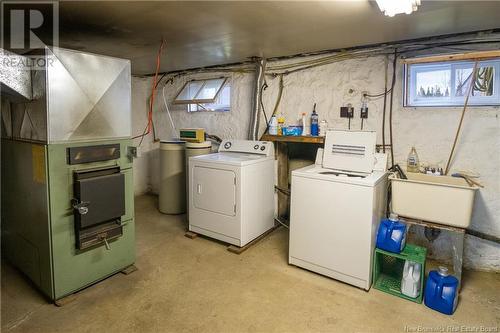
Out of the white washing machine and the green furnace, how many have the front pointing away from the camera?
0

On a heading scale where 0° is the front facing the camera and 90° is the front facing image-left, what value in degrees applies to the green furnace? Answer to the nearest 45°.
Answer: approximately 315°

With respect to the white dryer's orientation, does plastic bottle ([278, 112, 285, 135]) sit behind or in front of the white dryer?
behind

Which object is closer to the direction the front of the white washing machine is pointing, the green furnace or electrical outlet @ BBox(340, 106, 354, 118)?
the green furnace

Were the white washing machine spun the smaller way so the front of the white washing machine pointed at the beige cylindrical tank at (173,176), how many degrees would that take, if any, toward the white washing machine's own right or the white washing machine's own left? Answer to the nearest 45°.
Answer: approximately 90° to the white washing machine's own right

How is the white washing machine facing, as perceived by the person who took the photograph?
facing the viewer and to the left of the viewer

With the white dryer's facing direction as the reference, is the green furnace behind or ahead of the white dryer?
ahead

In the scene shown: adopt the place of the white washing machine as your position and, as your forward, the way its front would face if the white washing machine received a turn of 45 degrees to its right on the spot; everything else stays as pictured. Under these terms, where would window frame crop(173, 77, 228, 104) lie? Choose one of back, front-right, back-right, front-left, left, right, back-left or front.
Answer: front-right

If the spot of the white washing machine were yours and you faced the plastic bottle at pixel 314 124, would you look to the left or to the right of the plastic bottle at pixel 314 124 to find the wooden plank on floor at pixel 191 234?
left

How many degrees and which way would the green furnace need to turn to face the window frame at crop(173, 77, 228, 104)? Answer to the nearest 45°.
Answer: approximately 90° to its left

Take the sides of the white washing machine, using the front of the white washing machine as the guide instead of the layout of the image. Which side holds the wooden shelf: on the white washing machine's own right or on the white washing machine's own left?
on the white washing machine's own right

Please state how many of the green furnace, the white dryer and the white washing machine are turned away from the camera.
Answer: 0

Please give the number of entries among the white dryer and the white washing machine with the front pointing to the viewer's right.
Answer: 0
